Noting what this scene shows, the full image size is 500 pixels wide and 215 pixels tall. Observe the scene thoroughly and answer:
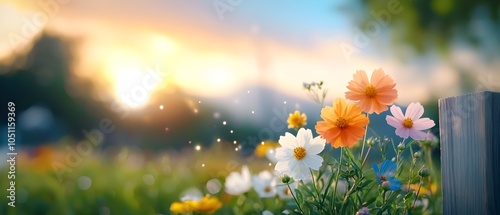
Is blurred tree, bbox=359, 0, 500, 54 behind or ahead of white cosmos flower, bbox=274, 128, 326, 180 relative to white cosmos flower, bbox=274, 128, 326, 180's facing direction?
behind

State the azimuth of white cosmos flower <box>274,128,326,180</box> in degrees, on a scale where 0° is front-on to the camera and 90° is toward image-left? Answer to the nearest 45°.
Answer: approximately 0°
